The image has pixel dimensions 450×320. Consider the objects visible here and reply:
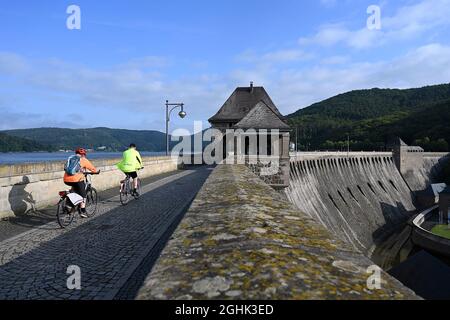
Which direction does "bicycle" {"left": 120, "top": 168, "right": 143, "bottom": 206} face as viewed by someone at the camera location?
facing away from the viewer and to the right of the viewer

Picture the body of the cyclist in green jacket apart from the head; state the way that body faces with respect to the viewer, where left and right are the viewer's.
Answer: facing away from the viewer and to the right of the viewer
